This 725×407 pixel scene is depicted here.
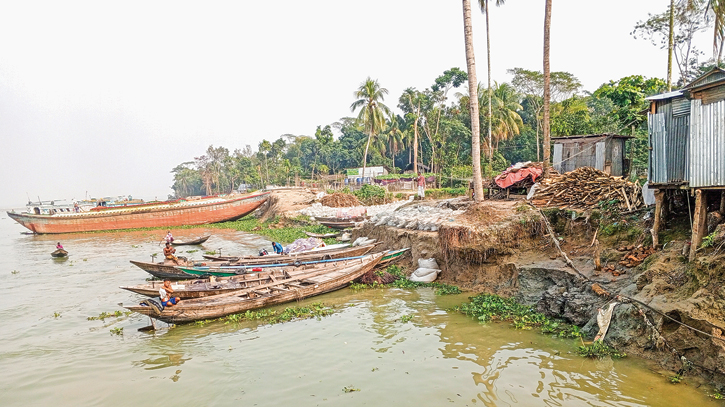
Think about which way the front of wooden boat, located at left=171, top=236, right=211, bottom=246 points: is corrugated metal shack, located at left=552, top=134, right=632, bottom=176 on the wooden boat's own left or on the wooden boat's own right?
on the wooden boat's own right
